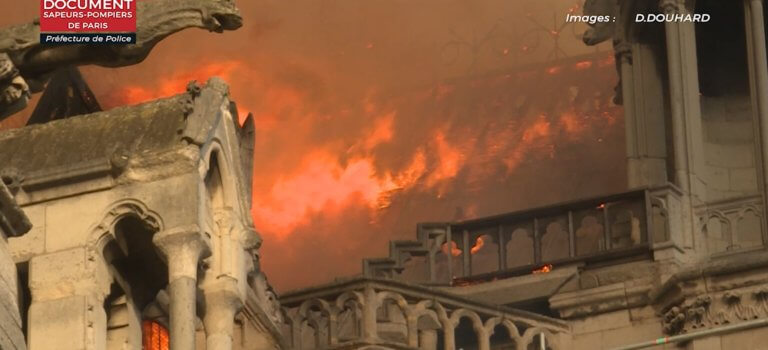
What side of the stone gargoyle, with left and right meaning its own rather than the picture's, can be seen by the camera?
right

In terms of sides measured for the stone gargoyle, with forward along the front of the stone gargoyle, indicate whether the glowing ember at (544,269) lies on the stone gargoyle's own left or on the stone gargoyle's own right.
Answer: on the stone gargoyle's own left

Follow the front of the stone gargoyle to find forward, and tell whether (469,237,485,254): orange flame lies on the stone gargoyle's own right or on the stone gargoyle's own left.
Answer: on the stone gargoyle's own left

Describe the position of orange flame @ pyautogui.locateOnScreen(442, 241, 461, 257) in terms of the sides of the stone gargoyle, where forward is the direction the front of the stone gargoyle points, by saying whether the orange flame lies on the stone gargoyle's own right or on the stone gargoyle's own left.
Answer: on the stone gargoyle's own left
